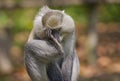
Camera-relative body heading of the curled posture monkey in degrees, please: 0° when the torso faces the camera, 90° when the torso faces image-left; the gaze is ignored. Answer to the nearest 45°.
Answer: approximately 0°
